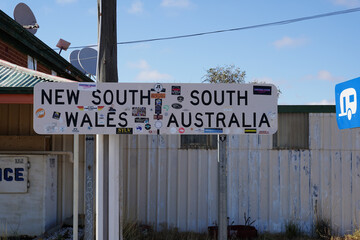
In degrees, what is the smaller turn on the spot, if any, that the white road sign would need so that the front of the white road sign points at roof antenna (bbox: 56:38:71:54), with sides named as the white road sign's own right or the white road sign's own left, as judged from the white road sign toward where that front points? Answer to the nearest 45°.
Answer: approximately 180°

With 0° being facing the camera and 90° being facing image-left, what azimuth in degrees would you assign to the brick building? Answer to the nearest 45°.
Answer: approximately 0°

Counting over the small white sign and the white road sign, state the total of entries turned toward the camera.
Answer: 2

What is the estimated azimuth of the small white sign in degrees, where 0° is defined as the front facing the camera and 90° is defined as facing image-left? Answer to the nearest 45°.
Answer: approximately 0°

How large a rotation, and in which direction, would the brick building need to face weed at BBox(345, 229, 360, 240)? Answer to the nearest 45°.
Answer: approximately 90° to its left

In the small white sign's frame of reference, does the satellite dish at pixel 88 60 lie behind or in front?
behind

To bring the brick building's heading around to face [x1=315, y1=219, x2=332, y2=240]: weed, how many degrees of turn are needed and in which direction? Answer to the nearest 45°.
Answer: approximately 90° to its left

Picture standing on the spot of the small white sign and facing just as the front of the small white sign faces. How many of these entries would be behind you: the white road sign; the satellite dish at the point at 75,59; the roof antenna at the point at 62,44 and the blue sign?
2

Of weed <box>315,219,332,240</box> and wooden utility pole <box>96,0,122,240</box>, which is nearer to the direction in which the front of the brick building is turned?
the wooden utility pole

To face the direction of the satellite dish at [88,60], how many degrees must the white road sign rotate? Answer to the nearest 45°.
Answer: approximately 180°

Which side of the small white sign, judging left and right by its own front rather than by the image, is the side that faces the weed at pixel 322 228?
left

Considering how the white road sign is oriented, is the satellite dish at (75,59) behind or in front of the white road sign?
behind
